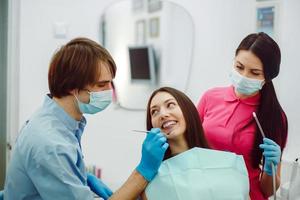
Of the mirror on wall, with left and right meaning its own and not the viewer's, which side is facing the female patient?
front

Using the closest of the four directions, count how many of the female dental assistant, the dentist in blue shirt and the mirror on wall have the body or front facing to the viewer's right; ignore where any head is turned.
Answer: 1

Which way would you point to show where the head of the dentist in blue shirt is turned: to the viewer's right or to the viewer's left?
to the viewer's right

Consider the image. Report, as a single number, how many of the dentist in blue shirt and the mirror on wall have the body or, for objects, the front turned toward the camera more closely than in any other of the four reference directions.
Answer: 1

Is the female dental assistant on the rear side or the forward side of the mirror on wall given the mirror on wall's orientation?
on the forward side

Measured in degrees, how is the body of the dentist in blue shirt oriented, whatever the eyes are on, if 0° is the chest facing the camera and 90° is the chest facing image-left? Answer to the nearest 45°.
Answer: approximately 270°

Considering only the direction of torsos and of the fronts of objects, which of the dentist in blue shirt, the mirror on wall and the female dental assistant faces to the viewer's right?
the dentist in blue shirt

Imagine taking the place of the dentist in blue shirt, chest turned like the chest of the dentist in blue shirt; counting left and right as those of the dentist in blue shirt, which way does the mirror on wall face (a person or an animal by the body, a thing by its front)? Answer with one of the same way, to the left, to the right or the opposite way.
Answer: to the right

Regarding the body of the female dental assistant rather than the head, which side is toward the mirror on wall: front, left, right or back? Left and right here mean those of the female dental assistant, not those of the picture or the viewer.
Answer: right

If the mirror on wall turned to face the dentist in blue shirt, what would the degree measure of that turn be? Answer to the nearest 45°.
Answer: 0° — it already faces them
